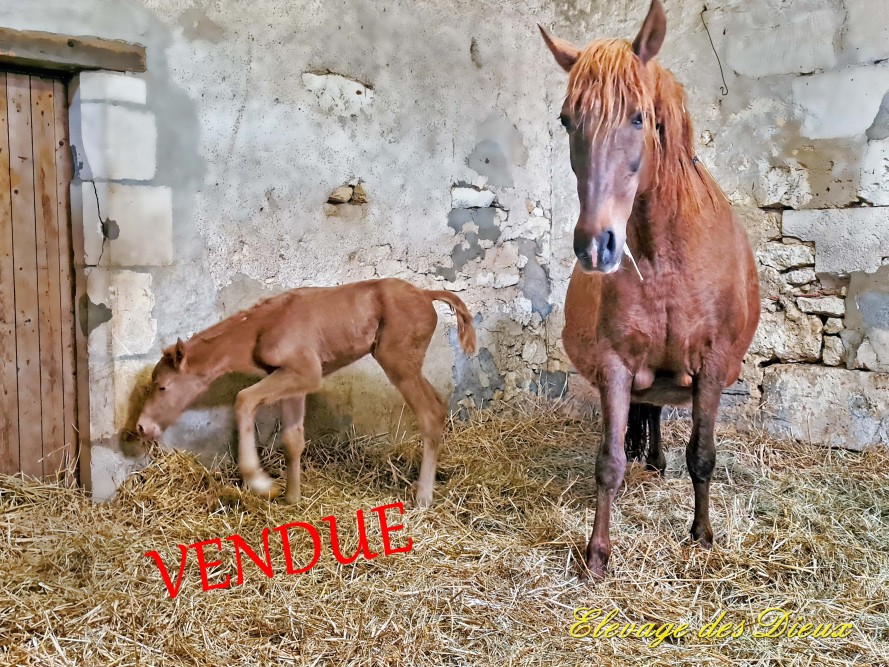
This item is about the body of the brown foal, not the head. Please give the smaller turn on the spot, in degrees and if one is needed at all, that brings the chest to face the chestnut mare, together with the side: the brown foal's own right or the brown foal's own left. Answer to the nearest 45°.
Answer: approximately 135° to the brown foal's own left

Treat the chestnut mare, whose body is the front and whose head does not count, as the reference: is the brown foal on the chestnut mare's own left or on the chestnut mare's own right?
on the chestnut mare's own right

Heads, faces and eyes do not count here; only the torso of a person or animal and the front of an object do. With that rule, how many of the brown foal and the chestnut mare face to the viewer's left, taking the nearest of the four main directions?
1

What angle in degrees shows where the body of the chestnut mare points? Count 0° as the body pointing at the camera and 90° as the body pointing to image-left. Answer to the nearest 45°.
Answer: approximately 0°

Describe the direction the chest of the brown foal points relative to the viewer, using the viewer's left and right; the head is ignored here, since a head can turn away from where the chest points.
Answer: facing to the left of the viewer

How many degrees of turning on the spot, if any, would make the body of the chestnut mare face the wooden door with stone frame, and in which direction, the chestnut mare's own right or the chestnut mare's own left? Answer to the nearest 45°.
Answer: approximately 90° to the chestnut mare's own right
